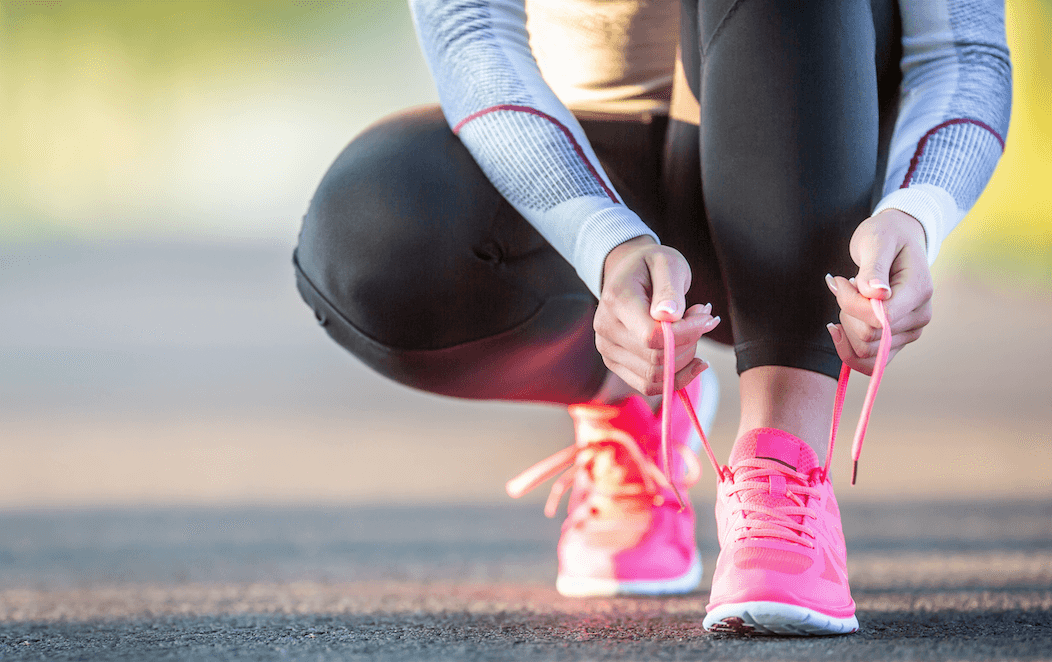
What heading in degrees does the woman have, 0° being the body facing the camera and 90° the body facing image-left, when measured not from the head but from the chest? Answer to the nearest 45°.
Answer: approximately 0°
